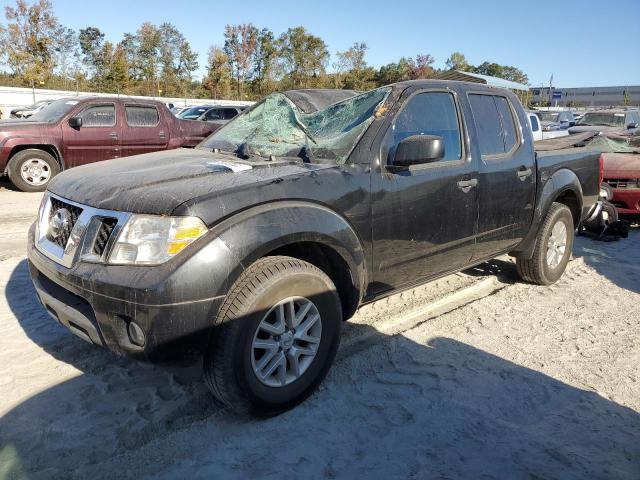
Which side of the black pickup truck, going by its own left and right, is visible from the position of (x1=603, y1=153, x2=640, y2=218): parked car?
back

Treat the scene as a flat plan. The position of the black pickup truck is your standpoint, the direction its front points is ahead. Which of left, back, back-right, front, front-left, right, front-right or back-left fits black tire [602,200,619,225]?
back

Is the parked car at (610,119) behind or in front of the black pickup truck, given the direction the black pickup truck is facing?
behind

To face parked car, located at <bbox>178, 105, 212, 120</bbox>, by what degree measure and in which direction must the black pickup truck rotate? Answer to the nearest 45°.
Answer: approximately 135° to its right

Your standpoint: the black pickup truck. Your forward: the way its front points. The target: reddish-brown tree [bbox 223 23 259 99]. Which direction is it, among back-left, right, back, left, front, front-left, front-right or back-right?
back-right

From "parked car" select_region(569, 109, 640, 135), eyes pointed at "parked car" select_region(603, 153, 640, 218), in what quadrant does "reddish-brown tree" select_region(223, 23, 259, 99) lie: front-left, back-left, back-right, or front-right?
back-right

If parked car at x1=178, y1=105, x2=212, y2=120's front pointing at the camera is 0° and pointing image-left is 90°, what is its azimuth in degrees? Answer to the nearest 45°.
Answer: approximately 45°

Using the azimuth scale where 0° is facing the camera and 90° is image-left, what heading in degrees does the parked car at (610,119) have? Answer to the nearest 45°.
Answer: approximately 45°

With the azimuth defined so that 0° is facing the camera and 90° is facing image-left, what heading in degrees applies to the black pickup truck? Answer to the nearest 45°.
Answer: approximately 45°
